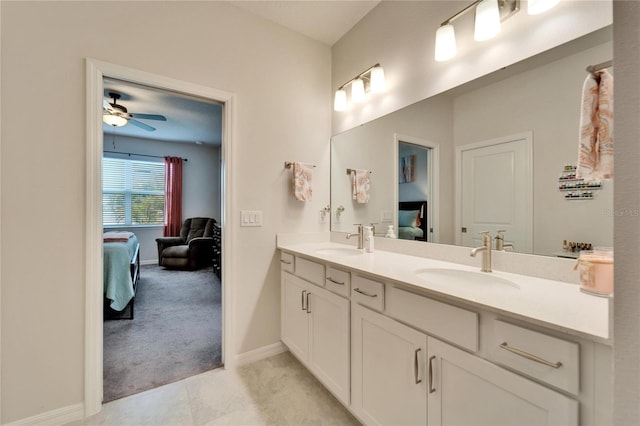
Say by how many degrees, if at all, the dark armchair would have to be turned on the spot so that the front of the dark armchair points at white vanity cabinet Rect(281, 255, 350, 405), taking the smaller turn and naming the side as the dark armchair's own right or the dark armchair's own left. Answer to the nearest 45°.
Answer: approximately 45° to the dark armchair's own left

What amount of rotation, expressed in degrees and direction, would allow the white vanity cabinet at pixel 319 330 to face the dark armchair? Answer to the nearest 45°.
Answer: approximately 90° to its right

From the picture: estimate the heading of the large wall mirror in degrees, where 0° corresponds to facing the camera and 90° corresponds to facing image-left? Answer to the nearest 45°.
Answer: approximately 45°

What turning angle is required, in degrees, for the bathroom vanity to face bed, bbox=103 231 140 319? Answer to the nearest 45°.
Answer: approximately 45° to its right

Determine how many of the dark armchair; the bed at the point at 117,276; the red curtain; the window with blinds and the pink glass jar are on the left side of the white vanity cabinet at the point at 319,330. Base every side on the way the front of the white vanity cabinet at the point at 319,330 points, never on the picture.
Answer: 1

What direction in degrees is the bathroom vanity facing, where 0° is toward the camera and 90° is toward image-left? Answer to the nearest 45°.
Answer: approximately 45°

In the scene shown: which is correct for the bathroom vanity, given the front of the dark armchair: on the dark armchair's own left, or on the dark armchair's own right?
on the dark armchair's own left

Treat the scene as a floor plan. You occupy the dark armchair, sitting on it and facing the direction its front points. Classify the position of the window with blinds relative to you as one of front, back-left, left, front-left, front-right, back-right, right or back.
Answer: right

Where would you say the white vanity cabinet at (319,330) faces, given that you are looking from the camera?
facing the viewer and to the left of the viewer

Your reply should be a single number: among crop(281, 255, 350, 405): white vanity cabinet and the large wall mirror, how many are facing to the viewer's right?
0
